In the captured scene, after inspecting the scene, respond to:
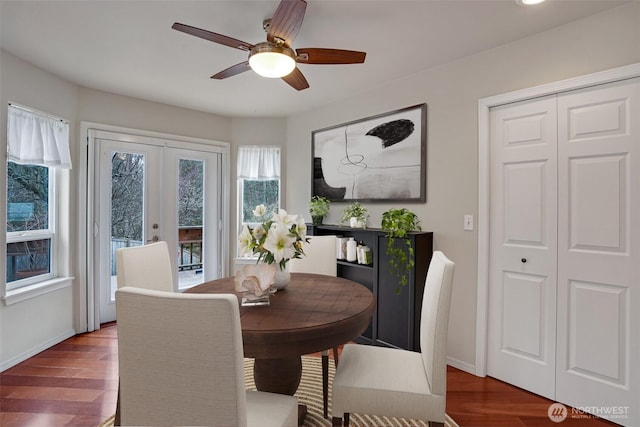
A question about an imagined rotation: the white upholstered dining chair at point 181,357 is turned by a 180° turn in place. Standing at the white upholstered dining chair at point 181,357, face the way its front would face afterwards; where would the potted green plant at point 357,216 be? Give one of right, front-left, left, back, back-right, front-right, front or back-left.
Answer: back

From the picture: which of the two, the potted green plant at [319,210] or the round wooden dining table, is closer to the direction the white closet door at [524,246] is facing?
the round wooden dining table

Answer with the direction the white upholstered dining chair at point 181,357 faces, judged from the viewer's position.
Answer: facing away from the viewer and to the right of the viewer

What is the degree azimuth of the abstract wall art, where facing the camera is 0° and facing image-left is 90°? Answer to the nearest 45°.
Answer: approximately 45°

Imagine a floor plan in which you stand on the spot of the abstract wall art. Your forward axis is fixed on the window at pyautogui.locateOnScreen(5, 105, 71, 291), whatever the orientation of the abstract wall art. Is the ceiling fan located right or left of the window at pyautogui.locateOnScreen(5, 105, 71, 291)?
left

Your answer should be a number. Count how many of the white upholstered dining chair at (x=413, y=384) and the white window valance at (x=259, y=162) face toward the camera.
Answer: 1

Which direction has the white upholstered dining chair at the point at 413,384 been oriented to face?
to the viewer's left

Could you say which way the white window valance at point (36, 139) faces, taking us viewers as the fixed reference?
facing the viewer and to the right of the viewer

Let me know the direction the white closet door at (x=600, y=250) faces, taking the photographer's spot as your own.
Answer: facing the viewer and to the left of the viewer

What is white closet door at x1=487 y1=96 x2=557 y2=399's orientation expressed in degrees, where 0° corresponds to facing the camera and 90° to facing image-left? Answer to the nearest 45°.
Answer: approximately 45°

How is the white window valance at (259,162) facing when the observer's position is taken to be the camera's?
facing the viewer

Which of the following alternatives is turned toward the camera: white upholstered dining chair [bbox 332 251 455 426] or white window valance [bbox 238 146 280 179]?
the white window valance

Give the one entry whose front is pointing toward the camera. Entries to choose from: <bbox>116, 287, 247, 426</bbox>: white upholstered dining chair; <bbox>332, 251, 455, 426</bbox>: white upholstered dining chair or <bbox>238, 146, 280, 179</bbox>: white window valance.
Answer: the white window valance

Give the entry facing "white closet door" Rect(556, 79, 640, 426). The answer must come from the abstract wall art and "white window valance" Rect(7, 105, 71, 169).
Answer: the white window valance

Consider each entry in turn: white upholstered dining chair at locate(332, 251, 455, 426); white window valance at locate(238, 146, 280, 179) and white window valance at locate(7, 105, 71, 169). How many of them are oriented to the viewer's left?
1

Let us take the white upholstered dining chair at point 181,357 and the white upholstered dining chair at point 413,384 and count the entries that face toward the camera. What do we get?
0

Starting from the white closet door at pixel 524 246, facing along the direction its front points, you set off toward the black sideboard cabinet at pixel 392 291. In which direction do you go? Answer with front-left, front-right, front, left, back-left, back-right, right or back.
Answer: front-right

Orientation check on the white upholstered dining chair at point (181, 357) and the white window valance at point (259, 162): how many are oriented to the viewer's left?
0

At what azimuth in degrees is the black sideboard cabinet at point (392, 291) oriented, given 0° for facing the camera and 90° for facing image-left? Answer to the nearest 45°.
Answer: approximately 45°
